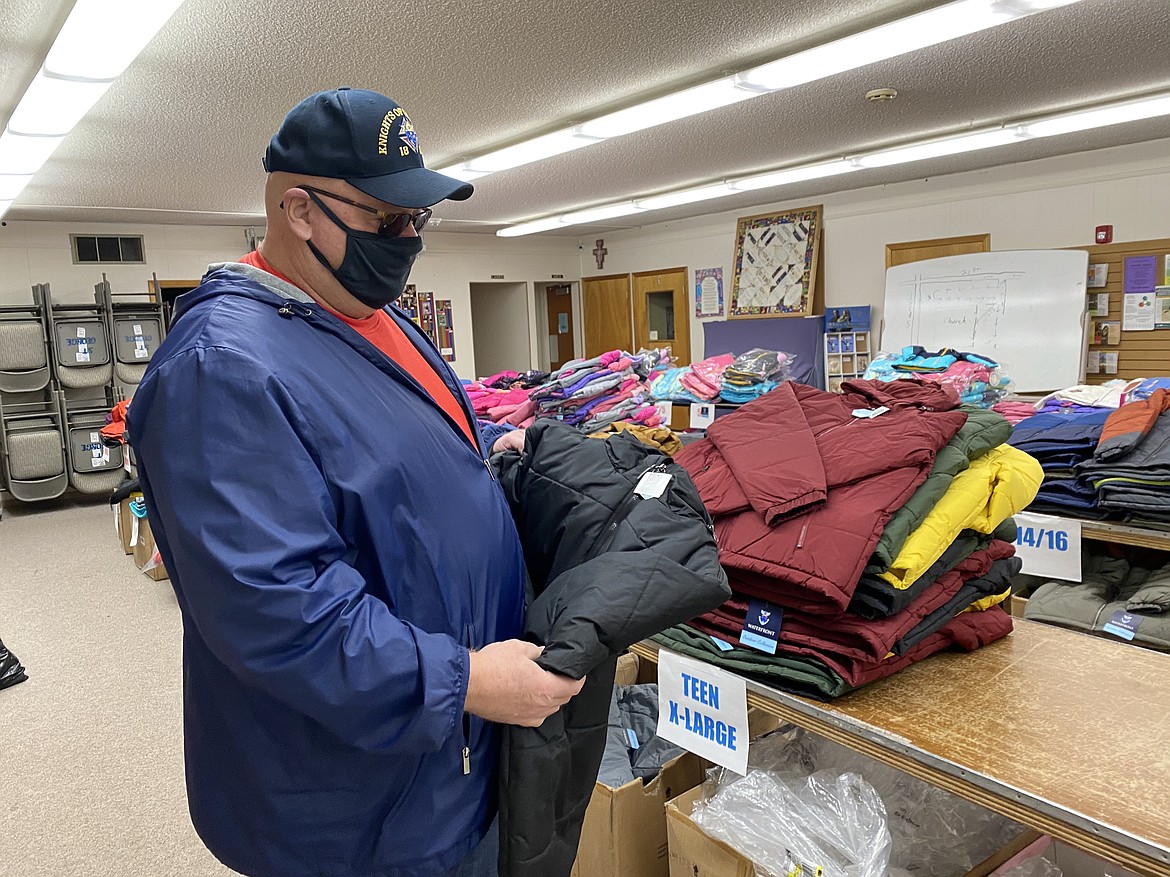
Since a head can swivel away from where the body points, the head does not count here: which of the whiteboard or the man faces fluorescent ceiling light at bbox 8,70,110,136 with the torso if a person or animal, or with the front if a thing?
the whiteboard

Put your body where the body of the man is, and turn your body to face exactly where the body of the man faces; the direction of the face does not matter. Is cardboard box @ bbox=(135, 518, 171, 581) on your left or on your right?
on your left

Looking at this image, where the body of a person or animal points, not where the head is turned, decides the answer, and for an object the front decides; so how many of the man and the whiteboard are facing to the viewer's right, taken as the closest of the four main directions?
1

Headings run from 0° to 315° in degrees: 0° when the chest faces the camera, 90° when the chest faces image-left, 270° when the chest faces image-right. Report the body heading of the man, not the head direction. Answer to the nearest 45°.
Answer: approximately 270°

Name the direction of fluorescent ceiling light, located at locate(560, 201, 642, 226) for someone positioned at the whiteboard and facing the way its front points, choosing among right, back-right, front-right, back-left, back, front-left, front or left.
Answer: front-right

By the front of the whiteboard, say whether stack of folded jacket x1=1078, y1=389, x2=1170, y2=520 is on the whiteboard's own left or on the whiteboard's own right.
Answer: on the whiteboard's own left

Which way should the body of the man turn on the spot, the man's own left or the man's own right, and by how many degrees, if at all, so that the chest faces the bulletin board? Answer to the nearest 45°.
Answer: approximately 45° to the man's own left

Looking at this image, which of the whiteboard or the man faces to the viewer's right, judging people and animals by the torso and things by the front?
the man

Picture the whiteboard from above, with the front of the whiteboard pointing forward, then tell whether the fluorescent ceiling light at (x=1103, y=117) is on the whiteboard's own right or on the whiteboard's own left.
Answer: on the whiteboard's own left

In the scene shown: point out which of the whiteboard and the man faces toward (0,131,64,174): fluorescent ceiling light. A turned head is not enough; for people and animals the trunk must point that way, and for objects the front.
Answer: the whiteboard
